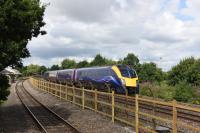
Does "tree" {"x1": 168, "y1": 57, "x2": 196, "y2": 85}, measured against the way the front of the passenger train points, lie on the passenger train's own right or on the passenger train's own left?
on the passenger train's own left

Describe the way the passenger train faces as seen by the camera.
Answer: facing the viewer and to the right of the viewer

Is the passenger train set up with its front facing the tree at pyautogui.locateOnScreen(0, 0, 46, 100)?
no

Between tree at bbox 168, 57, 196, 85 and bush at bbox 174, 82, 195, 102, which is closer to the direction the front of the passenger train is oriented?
the bush

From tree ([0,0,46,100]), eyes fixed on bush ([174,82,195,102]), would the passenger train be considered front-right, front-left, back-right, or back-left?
front-left

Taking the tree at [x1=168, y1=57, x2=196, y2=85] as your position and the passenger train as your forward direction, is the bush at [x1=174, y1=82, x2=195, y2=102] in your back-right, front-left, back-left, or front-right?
front-left

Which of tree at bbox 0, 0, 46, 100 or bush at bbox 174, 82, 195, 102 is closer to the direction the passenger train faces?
the bush
